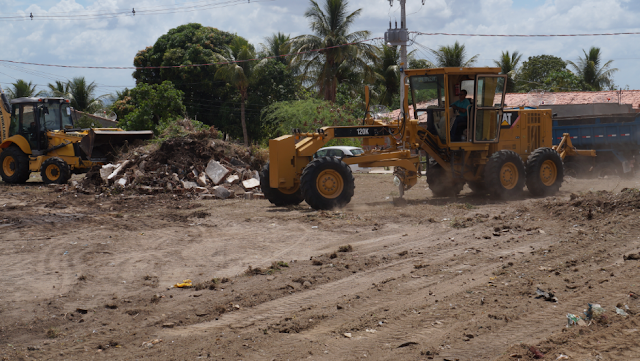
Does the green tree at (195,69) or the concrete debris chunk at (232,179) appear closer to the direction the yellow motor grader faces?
the concrete debris chunk

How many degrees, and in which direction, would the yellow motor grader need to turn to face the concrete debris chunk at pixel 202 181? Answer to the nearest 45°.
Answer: approximately 45° to its right

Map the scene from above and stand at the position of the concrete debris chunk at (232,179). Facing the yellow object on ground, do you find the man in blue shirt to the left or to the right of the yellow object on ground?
left

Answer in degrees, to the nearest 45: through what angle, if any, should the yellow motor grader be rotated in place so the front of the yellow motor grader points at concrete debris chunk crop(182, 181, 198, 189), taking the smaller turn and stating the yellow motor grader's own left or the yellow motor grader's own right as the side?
approximately 45° to the yellow motor grader's own right

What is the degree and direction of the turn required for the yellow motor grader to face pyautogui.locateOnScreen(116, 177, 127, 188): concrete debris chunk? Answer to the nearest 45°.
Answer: approximately 45° to its right

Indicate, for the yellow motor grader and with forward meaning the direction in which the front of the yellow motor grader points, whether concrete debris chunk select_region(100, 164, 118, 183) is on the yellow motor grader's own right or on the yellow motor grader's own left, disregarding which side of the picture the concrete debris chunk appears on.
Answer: on the yellow motor grader's own right

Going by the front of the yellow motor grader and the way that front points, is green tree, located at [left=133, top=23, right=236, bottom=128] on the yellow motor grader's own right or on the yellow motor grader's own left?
on the yellow motor grader's own right

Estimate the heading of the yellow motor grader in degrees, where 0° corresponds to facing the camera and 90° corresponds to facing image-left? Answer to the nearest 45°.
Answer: approximately 45°

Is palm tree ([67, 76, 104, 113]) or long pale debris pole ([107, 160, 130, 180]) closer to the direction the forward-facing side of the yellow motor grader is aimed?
the long pale debris pole

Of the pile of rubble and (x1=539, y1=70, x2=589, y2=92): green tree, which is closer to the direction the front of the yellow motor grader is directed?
the pile of rubble
